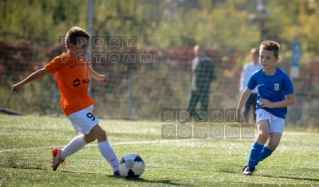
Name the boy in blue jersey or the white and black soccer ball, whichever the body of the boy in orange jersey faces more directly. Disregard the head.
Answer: the white and black soccer ball

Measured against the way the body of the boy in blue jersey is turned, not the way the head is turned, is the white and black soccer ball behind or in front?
in front

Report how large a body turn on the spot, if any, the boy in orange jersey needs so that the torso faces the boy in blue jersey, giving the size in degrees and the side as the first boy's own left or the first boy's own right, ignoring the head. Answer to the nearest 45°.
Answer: approximately 45° to the first boy's own left

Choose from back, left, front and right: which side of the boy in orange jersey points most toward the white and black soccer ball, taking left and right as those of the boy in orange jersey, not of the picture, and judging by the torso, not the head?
front

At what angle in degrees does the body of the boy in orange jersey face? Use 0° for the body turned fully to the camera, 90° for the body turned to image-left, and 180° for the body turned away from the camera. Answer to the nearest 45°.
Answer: approximately 315°

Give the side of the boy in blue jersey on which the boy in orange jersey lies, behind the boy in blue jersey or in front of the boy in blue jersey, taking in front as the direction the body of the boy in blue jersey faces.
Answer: in front

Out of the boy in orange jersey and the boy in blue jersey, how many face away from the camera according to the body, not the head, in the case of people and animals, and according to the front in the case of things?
0
